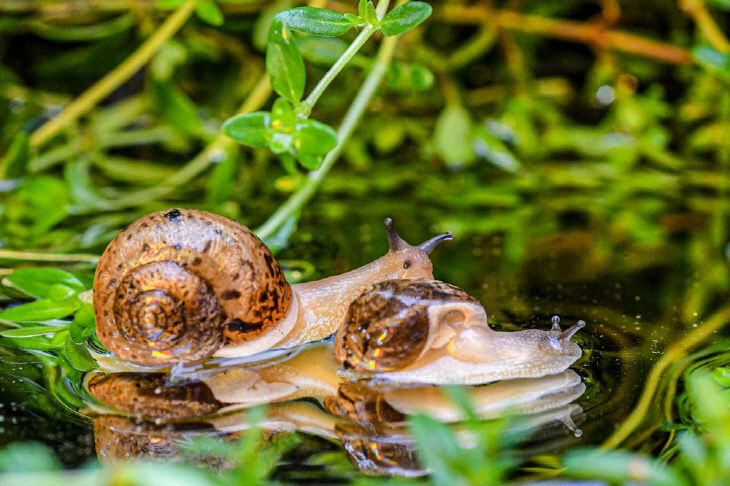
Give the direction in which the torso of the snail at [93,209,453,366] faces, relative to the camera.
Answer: to the viewer's right

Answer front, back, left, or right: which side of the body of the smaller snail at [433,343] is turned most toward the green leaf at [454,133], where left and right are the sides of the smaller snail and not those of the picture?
left

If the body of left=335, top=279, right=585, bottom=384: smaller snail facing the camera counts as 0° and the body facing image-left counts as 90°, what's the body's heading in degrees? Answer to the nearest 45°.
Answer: approximately 270°

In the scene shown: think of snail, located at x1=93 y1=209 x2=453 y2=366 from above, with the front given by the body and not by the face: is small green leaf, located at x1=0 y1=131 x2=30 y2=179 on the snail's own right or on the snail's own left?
on the snail's own left

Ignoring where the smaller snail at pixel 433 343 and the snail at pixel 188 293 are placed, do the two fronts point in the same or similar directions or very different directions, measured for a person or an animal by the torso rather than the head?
same or similar directions
